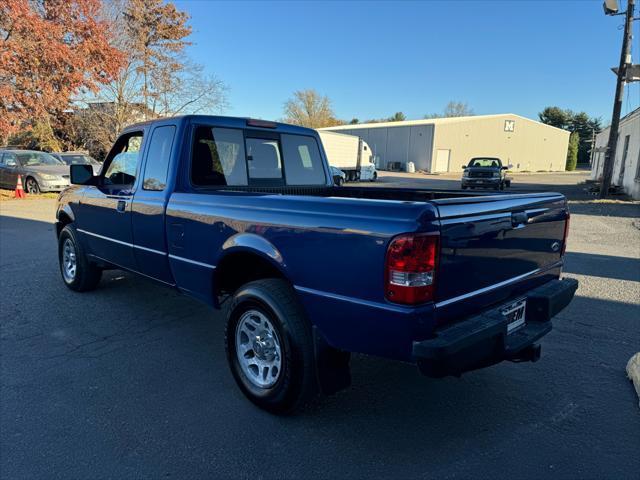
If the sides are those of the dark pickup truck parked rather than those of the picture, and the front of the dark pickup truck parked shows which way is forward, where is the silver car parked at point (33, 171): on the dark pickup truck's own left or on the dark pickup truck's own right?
on the dark pickup truck's own right

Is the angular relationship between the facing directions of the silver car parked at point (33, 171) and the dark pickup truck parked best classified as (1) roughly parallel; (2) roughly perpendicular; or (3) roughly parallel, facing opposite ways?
roughly perpendicular

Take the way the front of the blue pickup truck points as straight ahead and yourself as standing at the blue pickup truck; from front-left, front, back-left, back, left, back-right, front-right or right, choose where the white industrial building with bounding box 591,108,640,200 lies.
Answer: right

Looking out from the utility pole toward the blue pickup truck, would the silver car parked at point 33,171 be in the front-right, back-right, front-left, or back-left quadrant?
front-right

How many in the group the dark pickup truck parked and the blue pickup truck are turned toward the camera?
1

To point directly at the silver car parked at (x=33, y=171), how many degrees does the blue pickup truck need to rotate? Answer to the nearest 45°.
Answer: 0° — it already faces it

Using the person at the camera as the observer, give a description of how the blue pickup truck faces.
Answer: facing away from the viewer and to the left of the viewer

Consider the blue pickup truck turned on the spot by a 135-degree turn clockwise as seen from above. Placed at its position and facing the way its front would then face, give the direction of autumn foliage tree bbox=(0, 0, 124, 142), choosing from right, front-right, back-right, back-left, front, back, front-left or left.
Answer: back-left

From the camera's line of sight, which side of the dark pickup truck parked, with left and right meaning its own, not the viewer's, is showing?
front

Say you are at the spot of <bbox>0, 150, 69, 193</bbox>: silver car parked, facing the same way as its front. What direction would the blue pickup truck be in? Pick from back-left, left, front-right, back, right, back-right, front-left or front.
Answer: front-right

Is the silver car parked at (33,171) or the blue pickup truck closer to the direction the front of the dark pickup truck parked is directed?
the blue pickup truck

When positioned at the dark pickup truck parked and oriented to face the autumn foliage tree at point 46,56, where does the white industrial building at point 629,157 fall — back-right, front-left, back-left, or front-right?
back-left

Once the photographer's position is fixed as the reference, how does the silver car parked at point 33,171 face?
facing the viewer and to the right of the viewer

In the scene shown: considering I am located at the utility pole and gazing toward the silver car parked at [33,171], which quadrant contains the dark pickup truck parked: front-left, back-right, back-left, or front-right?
front-right

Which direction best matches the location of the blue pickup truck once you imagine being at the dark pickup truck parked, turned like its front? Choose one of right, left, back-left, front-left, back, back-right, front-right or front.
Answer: front

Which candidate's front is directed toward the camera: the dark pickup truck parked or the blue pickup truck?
the dark pickup truck parked
